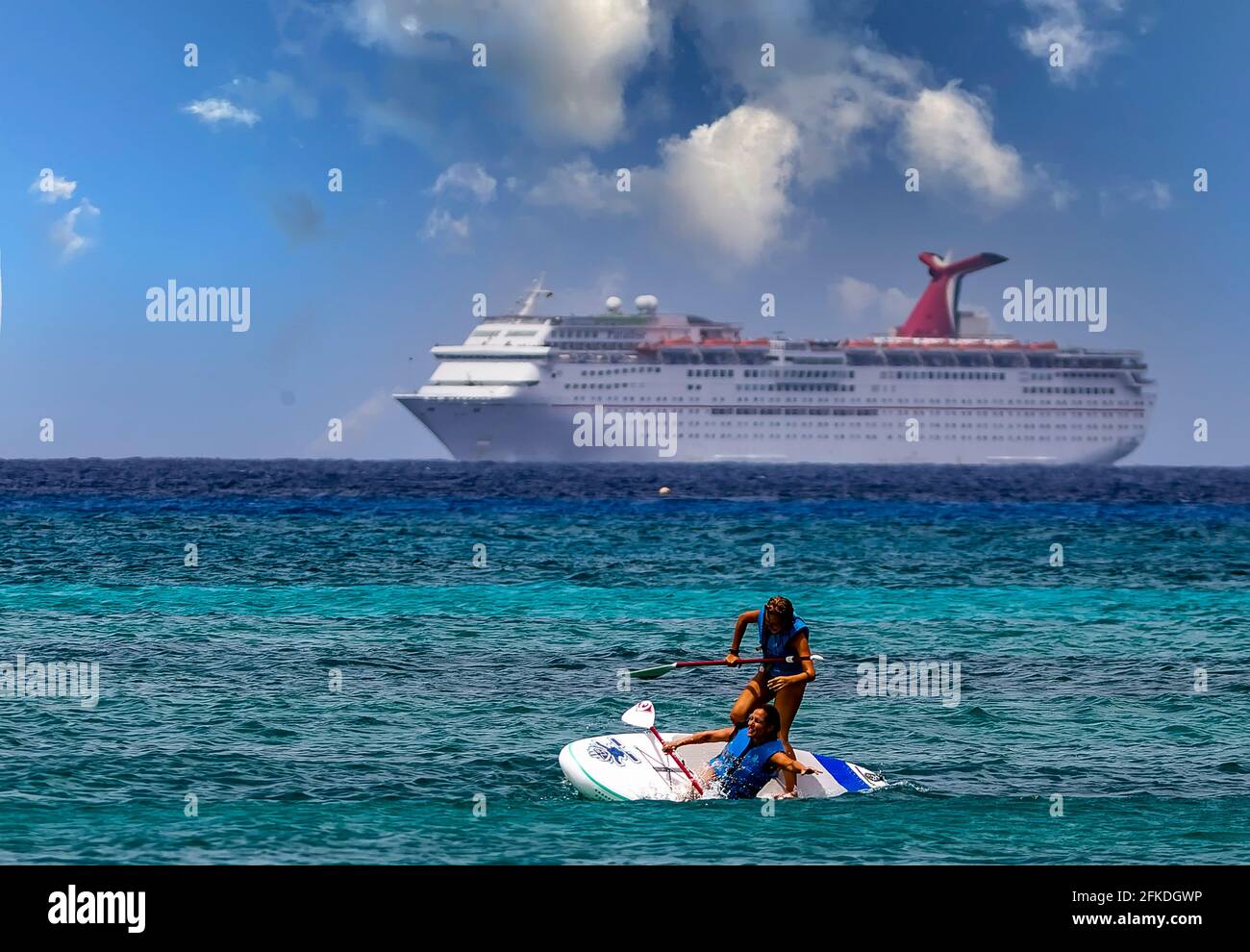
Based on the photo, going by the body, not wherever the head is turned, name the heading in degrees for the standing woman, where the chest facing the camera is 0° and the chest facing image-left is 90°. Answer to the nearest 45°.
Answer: approximately 45°
